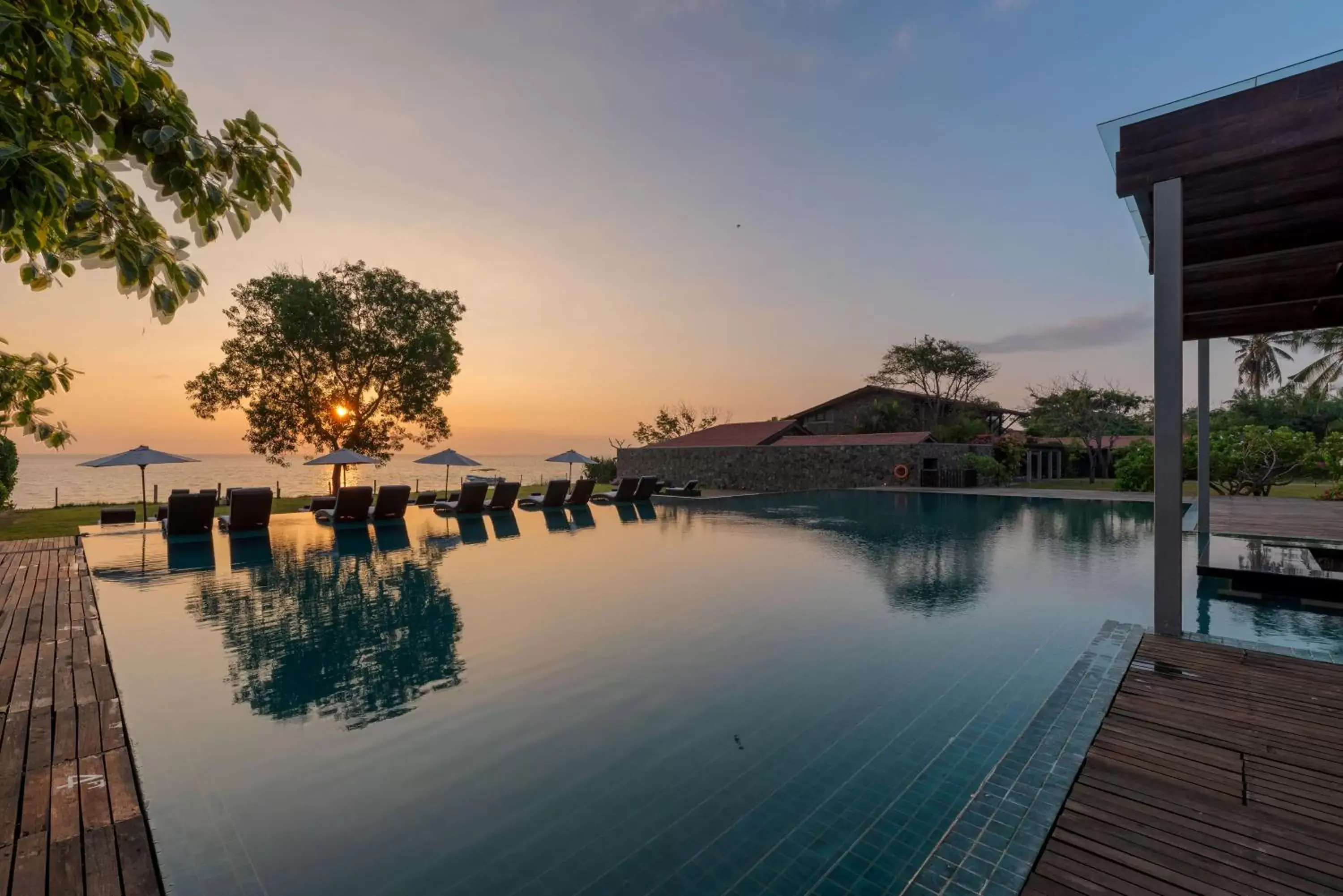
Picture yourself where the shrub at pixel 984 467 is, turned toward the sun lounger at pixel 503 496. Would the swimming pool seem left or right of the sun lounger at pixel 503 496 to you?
left

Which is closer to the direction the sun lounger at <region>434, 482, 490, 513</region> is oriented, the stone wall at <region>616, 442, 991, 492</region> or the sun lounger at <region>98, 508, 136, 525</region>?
the sun lounger
